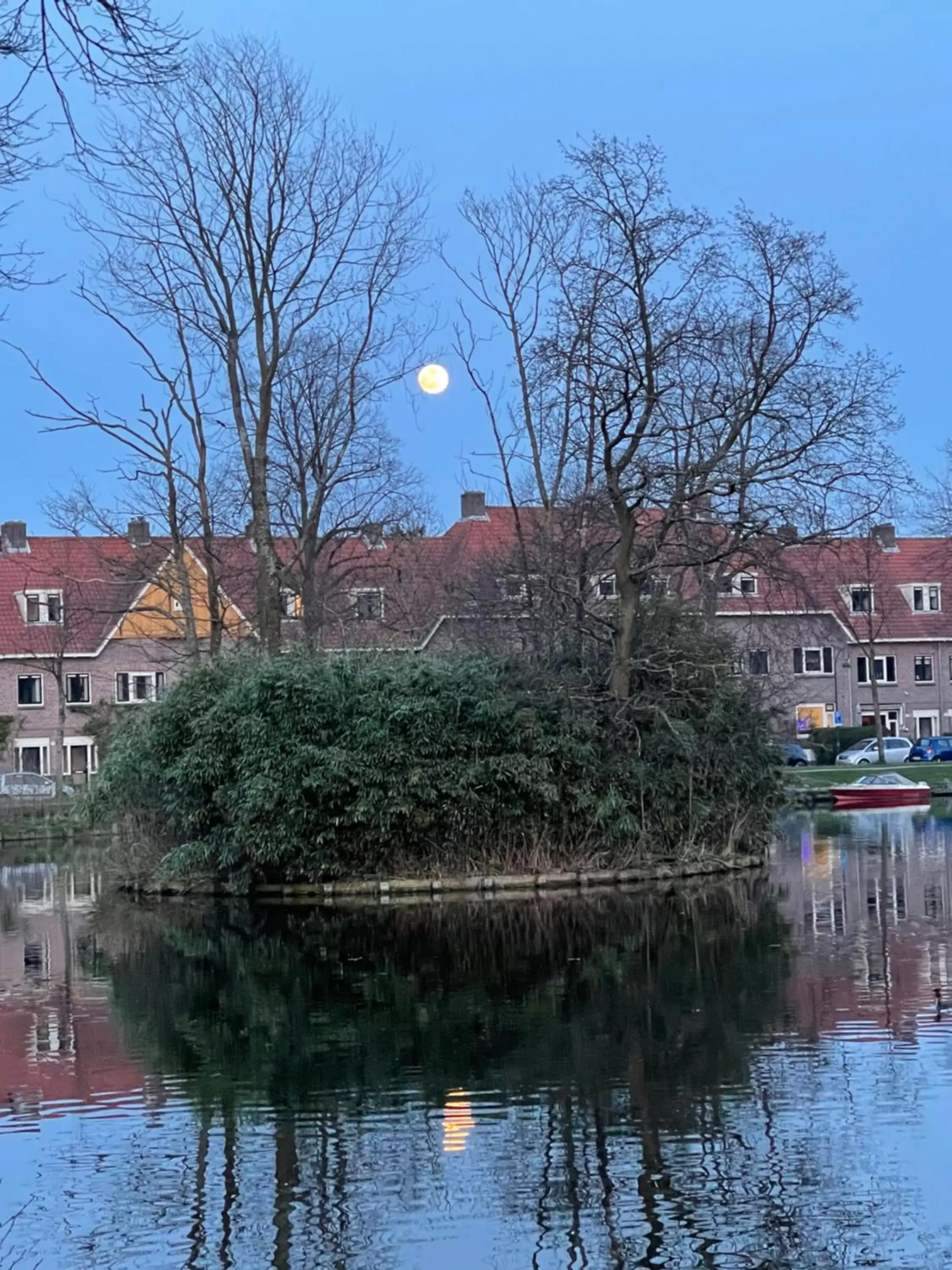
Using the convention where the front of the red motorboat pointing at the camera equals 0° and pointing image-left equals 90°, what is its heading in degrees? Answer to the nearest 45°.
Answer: approximately 90°

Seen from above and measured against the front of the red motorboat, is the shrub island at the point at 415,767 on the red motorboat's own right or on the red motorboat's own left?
on the red motorboat's own left

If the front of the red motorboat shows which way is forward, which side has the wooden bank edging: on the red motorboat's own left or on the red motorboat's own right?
on the red motorboat's own left
